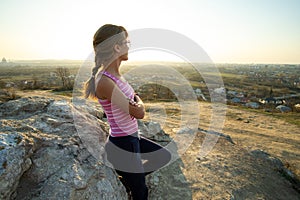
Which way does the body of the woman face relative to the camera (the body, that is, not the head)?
to the viewer's right

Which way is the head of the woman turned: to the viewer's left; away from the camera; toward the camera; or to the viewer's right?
to the viewer's right
